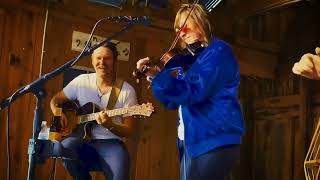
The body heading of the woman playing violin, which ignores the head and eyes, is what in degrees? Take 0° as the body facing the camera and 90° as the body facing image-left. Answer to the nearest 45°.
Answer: approximately 90°

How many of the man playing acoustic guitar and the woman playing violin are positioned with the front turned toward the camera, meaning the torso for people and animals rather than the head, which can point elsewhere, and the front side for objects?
1

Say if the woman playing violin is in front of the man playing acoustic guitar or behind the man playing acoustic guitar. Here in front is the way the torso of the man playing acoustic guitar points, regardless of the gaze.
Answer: in front

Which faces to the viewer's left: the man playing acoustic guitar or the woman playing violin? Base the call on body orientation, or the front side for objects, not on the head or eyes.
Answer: the woman playing violin

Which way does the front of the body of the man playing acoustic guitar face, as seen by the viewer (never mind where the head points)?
toward the camera
